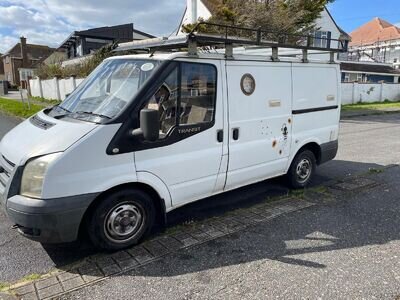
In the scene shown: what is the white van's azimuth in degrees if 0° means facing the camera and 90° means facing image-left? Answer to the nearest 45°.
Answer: approximately 45°

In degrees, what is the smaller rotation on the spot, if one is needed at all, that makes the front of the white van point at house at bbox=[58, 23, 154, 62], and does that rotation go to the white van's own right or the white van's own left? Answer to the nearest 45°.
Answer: approximately 135° to the white van's own right

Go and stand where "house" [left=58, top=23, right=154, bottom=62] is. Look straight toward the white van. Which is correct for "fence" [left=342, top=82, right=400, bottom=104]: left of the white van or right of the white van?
left

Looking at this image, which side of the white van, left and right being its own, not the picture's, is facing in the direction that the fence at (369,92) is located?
back

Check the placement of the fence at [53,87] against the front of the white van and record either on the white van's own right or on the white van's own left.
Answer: on the white van's own right

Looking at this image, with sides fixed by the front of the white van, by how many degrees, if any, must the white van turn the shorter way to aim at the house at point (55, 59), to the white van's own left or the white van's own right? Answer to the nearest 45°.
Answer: approximately 135° to the white van's own right

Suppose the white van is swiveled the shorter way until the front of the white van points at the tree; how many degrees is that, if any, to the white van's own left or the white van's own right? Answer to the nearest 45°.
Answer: approximately 135° to the white van's own right

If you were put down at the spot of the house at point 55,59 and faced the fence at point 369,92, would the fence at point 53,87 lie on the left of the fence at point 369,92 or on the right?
right

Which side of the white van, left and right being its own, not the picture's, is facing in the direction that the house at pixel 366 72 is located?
back
